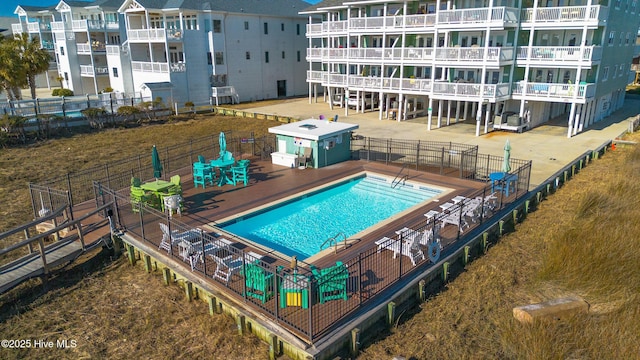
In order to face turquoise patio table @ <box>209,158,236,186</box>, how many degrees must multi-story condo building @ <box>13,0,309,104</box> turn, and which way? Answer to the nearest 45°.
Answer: approximately 45° to its left

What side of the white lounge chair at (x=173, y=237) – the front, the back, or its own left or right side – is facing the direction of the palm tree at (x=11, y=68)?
left

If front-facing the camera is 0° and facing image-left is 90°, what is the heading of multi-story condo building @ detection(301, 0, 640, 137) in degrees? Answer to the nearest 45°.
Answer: approximately 45°

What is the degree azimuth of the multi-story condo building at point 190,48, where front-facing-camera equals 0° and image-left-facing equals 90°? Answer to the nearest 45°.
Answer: approximately 45°

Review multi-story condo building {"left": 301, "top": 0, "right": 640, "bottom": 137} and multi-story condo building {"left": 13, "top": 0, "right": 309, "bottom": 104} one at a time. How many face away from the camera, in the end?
0

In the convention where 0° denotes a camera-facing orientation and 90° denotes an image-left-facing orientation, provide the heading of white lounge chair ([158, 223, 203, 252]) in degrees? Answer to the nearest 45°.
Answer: approximately 225°

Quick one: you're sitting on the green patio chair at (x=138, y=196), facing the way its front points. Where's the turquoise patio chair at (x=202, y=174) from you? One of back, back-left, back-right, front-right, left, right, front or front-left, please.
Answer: front

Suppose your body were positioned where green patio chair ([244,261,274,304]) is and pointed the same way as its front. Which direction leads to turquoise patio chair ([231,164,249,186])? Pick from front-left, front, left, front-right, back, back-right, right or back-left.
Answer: front-left

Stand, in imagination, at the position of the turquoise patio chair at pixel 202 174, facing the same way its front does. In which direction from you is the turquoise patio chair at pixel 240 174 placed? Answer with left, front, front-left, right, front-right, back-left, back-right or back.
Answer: front-right

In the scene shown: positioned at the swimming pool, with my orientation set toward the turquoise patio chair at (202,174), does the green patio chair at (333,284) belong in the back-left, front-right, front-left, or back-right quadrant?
back-left

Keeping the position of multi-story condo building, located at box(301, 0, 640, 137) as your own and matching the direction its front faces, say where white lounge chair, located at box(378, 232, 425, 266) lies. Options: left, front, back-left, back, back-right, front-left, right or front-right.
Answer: front-left

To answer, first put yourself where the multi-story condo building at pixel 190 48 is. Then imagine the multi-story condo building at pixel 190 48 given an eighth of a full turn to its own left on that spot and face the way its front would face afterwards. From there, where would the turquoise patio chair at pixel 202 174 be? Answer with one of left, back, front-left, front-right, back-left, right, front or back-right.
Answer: front

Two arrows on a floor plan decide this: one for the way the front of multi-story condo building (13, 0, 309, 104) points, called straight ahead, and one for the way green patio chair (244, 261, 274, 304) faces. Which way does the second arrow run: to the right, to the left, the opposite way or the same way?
the opposite way

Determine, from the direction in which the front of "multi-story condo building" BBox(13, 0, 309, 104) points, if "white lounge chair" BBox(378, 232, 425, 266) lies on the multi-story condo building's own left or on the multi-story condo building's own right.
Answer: on the multi-story condo building's own left

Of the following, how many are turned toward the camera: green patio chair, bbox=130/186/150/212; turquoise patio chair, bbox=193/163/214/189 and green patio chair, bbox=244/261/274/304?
0

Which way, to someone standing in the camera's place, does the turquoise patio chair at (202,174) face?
facing away from the viewer and to the right of the viewer

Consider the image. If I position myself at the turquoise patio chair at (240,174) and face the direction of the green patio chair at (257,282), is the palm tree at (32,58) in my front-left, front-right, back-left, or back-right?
back-right

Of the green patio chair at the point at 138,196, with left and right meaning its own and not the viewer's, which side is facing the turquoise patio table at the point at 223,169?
front

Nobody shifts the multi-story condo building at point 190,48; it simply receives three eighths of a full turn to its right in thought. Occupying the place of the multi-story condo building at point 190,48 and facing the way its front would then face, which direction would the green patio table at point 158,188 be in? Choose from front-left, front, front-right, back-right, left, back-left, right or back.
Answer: back

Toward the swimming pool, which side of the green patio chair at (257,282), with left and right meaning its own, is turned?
front
